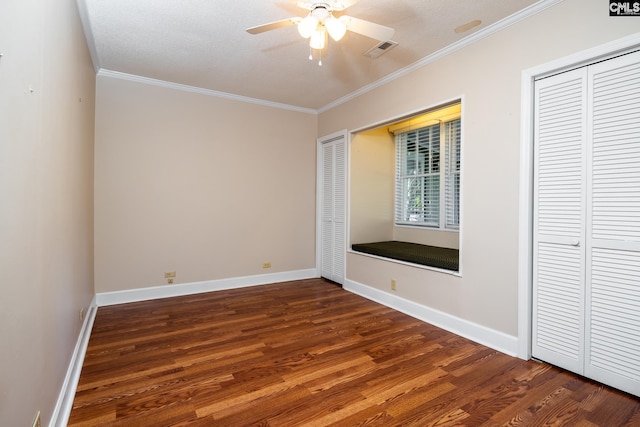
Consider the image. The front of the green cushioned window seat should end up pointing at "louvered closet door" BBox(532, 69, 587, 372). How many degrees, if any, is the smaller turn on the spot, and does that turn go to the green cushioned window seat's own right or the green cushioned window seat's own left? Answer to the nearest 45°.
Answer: approximately 90° to the green cushioned window seat's own left

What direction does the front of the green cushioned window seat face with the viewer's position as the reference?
facing the viewer and to the left of the viewer

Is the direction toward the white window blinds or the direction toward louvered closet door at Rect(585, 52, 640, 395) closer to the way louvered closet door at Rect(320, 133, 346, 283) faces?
the louvered closet door

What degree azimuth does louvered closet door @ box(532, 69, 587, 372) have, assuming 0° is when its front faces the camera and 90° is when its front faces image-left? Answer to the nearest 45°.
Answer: approximately 45°

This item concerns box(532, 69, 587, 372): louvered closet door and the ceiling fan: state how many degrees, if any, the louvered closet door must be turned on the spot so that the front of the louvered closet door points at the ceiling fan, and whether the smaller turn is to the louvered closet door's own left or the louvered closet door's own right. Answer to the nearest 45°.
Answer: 0° — it already faces it

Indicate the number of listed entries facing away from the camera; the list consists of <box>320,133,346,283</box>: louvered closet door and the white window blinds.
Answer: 0

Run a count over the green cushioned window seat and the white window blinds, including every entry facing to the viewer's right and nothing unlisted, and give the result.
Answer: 0

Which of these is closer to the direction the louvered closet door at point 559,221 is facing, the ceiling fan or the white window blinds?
the ceiling fan
